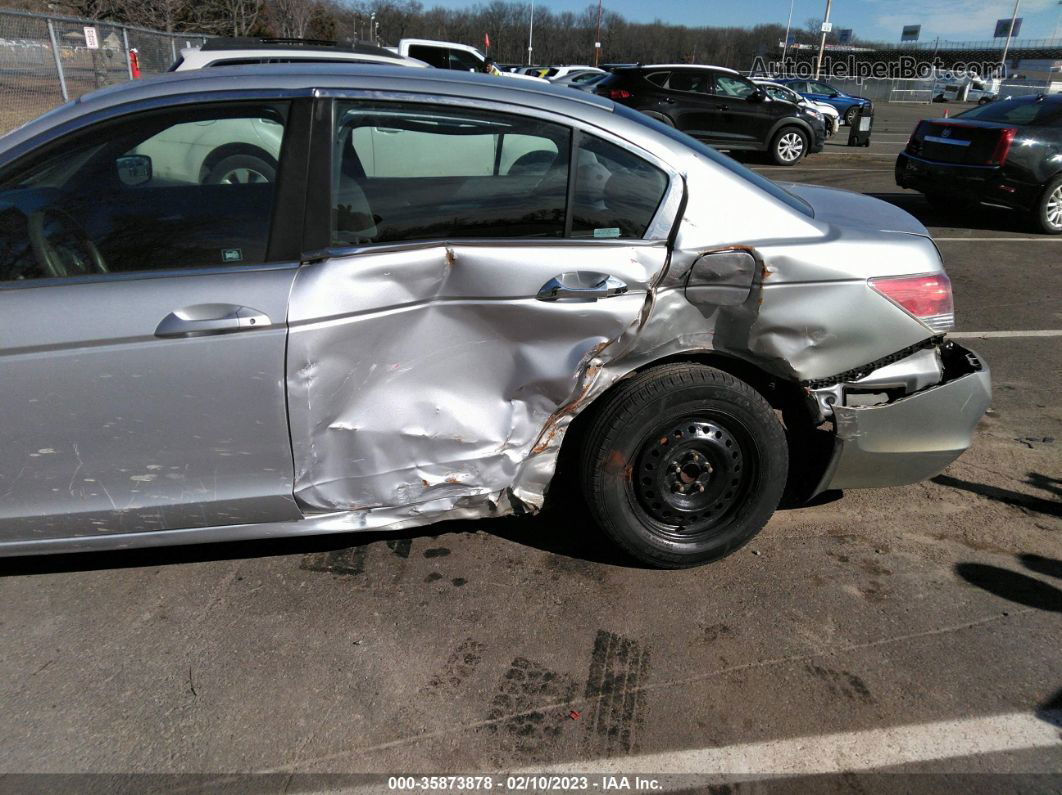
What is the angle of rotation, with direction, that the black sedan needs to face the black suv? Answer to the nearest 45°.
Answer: approximately 90° to its left

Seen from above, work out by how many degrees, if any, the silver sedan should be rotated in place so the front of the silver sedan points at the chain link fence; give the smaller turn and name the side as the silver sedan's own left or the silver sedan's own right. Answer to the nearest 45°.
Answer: approximately 45° to the silver sedan's own right

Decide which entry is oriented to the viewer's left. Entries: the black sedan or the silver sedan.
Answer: the silver sedan

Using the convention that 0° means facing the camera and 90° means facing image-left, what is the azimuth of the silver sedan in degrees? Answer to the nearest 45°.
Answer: approximately 90°

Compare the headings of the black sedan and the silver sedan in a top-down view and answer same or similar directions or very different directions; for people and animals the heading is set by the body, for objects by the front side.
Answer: very different directions

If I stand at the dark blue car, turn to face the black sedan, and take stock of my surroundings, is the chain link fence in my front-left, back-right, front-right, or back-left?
front-right

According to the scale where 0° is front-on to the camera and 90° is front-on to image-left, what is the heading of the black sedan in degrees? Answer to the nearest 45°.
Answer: approximately 225°

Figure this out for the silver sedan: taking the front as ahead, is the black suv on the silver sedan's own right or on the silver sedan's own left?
on the silver sedan's own right

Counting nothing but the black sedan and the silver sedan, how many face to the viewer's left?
1

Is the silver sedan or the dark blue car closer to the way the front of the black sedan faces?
the dark blue car

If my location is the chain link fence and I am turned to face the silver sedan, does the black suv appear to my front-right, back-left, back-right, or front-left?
front-left

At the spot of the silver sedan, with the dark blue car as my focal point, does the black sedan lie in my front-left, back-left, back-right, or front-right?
front-right
